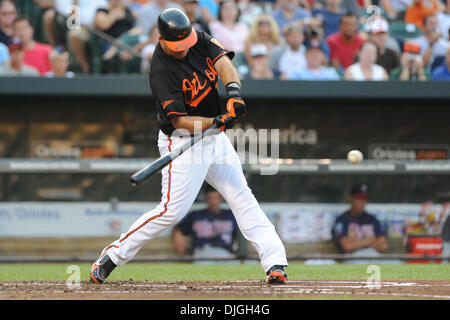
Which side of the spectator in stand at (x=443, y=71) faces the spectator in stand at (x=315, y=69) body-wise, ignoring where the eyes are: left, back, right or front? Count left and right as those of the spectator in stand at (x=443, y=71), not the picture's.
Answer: right

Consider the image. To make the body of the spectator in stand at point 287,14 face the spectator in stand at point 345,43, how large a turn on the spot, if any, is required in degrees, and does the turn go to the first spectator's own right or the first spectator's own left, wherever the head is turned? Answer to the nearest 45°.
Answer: approximately 90° to the first spectator's own left

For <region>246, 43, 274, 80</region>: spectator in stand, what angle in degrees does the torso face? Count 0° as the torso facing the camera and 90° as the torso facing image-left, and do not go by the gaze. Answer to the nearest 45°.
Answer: approximately 0°

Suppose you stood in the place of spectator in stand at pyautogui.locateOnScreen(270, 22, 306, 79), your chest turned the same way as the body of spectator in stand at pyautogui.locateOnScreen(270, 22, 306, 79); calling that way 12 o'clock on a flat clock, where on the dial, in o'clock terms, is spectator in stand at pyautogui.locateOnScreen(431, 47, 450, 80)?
spectator in stand at pyautogui.locateOnScreen(431, 47, 450, 80) is roughly at 9 o'clock from spectator in stand at pyautogui.locateOnScreen(270, 22, 306, 79).

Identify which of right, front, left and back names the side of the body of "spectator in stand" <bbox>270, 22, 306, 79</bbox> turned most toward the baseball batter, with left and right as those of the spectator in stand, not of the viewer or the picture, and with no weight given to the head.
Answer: front

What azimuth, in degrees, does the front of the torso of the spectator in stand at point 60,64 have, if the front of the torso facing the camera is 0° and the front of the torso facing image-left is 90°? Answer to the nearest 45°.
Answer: approximately 0°

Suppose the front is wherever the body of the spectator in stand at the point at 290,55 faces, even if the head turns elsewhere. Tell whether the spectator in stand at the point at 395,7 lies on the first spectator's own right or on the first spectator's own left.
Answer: on the first spectator's own left

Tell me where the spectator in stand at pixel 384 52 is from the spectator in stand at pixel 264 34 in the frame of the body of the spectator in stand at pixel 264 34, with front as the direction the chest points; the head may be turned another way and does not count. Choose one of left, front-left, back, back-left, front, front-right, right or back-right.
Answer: left
